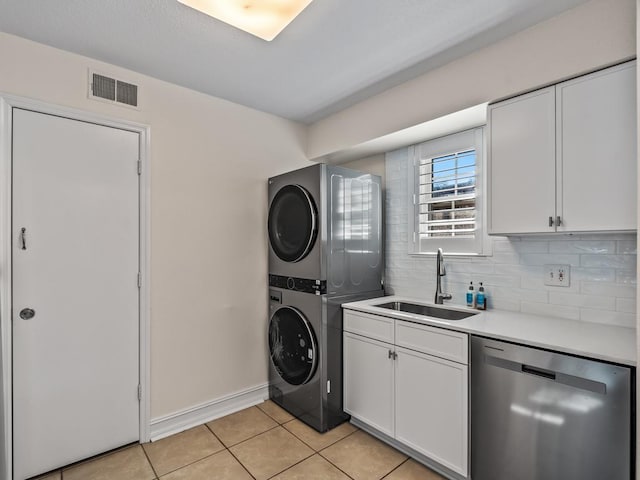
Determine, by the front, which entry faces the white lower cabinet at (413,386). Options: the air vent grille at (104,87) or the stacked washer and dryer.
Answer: the air vent grille

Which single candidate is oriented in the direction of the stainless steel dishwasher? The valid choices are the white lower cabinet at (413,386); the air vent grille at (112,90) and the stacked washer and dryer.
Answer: the air vent grille

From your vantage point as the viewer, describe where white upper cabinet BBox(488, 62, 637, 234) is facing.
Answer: facing the viewer and to the left of the viewer

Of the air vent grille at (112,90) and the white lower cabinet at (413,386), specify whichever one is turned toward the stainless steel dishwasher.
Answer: the air vent grille

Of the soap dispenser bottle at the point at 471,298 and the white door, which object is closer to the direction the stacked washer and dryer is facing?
the white door

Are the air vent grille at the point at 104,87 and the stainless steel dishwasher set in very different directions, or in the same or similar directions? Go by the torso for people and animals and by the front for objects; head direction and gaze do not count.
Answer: very different directions

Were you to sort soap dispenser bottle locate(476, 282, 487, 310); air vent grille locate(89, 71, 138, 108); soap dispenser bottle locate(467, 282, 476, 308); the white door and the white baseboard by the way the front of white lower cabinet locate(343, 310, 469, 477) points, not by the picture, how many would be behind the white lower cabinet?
2

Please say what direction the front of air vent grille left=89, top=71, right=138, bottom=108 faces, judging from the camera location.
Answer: facing the viewer and to the right of the viewer

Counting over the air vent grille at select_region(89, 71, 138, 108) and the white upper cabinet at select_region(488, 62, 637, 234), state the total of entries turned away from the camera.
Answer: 0

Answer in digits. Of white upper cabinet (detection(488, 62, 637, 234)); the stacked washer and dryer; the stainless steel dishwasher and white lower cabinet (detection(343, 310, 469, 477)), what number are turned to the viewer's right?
0

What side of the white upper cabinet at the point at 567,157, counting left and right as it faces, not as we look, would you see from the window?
right

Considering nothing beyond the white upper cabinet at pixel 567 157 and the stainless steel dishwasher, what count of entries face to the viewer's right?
0

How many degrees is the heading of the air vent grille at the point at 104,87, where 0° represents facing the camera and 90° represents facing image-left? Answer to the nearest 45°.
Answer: approximately 315°

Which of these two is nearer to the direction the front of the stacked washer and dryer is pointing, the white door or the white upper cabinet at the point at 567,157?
the white door

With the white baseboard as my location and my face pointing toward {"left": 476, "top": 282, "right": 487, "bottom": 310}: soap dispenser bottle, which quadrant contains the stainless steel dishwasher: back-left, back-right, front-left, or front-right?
front-right

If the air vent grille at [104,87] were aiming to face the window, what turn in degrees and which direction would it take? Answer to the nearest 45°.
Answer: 0° — it already faces it

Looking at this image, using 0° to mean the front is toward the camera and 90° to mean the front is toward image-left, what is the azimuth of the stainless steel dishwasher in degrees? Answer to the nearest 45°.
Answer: approximately 45°

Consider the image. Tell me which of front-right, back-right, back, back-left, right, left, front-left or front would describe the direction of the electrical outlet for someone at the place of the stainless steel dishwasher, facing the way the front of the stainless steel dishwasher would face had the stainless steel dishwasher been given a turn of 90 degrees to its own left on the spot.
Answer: back-left
